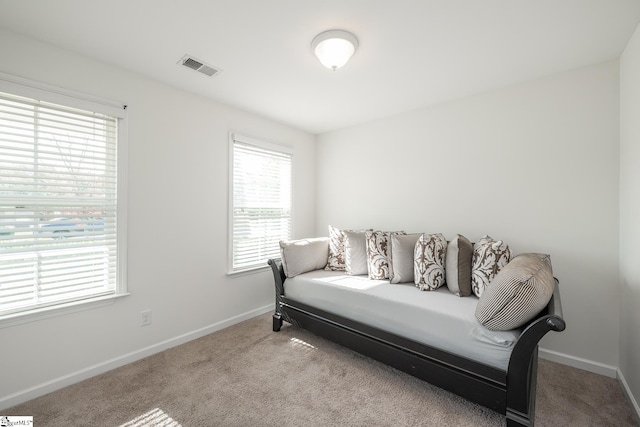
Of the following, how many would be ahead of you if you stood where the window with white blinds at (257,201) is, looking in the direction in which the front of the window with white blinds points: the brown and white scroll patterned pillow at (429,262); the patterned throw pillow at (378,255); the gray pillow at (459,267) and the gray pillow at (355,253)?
4

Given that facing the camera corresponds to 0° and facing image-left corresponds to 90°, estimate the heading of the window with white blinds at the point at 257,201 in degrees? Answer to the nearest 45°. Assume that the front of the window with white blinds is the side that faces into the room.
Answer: approximately 315°

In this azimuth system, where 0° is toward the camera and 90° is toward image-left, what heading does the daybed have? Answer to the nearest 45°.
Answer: approximately 45°

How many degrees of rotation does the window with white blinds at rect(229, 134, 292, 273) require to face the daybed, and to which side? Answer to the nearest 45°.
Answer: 0° — it already faces it

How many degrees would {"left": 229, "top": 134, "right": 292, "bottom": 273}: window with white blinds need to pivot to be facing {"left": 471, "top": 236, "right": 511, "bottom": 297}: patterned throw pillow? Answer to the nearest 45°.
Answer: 0° — it already faces it

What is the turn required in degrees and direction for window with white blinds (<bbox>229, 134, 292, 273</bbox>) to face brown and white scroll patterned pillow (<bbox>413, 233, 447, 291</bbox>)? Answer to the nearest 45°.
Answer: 0° — it already faces it

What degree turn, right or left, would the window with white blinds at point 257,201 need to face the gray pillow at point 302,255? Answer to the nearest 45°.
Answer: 0° — it already faces it
